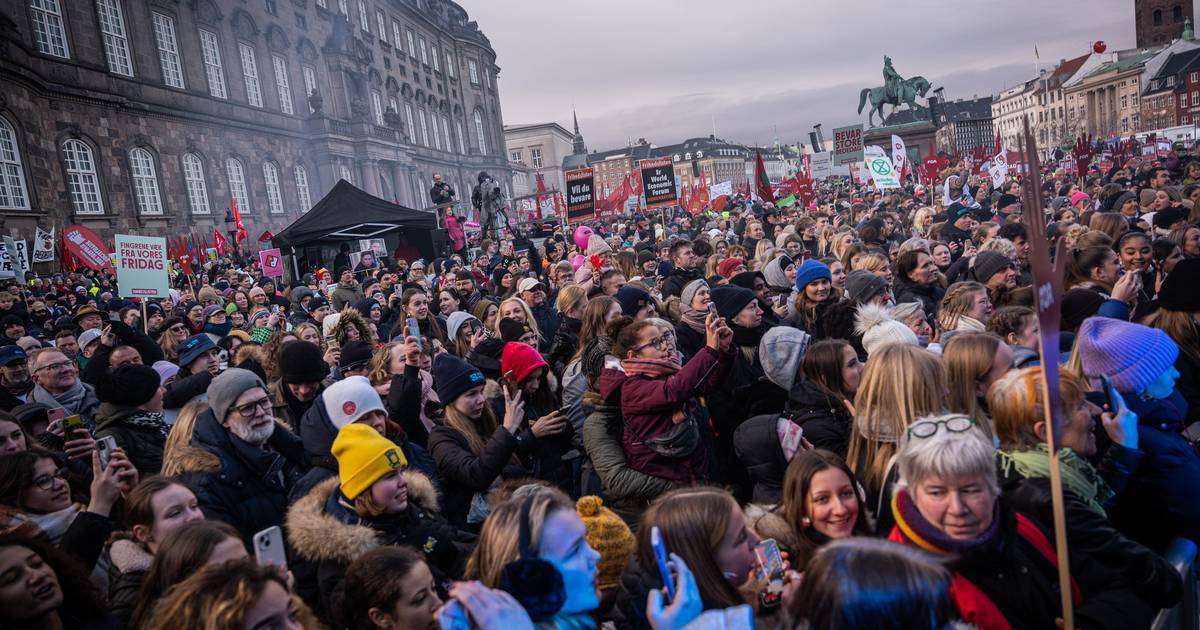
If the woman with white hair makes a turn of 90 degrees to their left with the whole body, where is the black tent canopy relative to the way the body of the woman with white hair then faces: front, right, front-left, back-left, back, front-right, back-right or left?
back-left

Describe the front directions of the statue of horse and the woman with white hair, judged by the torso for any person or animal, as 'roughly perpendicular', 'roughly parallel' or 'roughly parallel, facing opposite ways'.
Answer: roughly perpendicular

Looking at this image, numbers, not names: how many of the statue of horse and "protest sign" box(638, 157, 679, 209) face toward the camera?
1

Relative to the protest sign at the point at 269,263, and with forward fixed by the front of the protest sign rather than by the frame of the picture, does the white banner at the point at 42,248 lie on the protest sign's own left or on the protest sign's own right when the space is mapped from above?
on the protest sign's own right

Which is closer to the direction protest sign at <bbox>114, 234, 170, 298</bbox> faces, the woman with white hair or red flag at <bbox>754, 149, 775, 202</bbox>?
the woman with white hair

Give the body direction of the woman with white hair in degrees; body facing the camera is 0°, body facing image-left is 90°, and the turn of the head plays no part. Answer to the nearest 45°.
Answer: approximately 0°

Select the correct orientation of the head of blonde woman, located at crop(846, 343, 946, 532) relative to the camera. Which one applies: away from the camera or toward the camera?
away from the camera

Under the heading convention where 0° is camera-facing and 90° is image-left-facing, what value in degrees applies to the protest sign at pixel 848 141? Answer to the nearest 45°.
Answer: approximately 0°

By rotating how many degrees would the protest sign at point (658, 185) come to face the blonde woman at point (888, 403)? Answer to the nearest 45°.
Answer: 0° — it already faces them

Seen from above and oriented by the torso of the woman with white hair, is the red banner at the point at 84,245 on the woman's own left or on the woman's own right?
on the woman's own right
